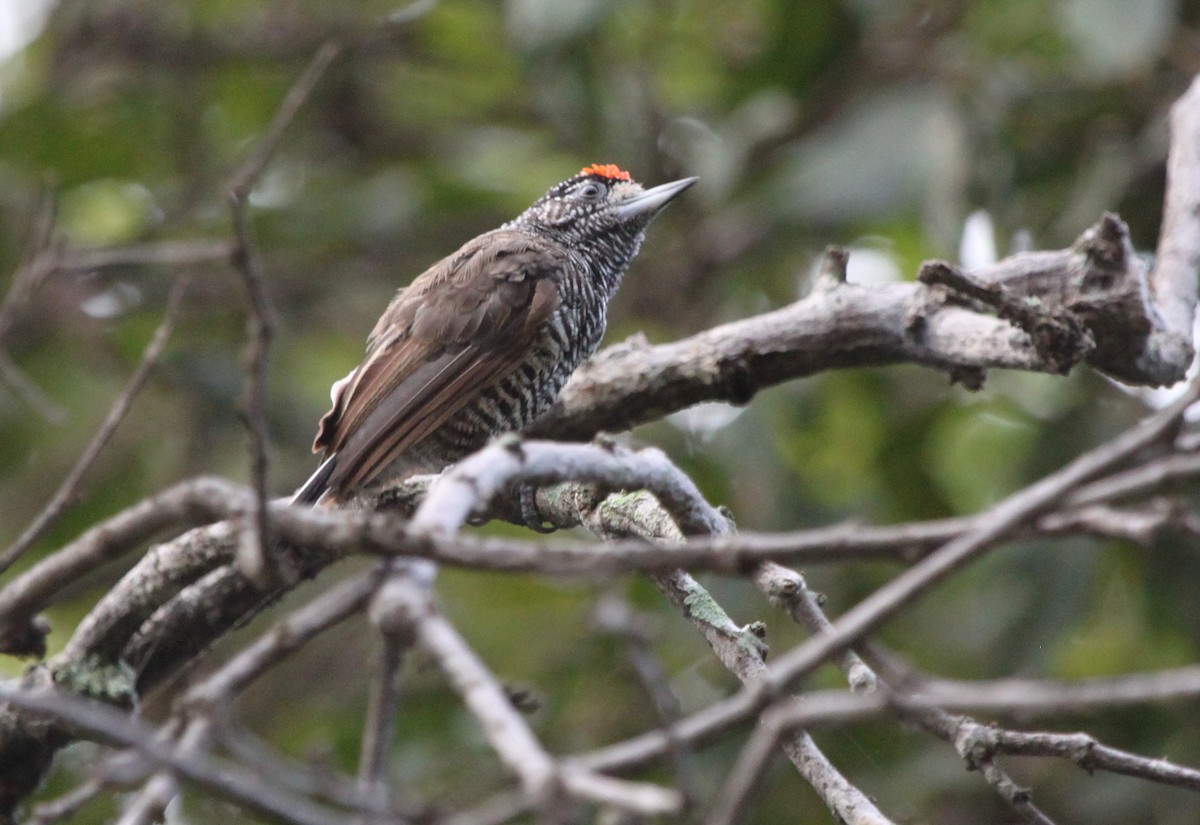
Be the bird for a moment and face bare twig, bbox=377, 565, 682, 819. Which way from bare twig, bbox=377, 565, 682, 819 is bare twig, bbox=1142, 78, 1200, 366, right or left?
left

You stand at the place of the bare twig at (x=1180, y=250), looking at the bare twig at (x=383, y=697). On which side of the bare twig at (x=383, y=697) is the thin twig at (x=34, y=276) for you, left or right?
right

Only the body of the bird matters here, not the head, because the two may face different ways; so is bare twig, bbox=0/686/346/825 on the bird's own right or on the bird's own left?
on the bird's own right

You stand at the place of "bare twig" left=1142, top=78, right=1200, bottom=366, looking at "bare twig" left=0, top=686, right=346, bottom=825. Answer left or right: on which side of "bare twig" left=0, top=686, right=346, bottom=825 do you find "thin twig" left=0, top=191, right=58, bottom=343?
right

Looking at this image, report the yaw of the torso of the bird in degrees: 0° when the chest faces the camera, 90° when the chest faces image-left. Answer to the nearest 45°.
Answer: approximately 270°

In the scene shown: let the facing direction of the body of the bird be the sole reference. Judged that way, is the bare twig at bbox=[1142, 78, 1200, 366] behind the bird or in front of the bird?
in front

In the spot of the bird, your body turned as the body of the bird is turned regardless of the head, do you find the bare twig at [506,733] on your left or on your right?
on your right
